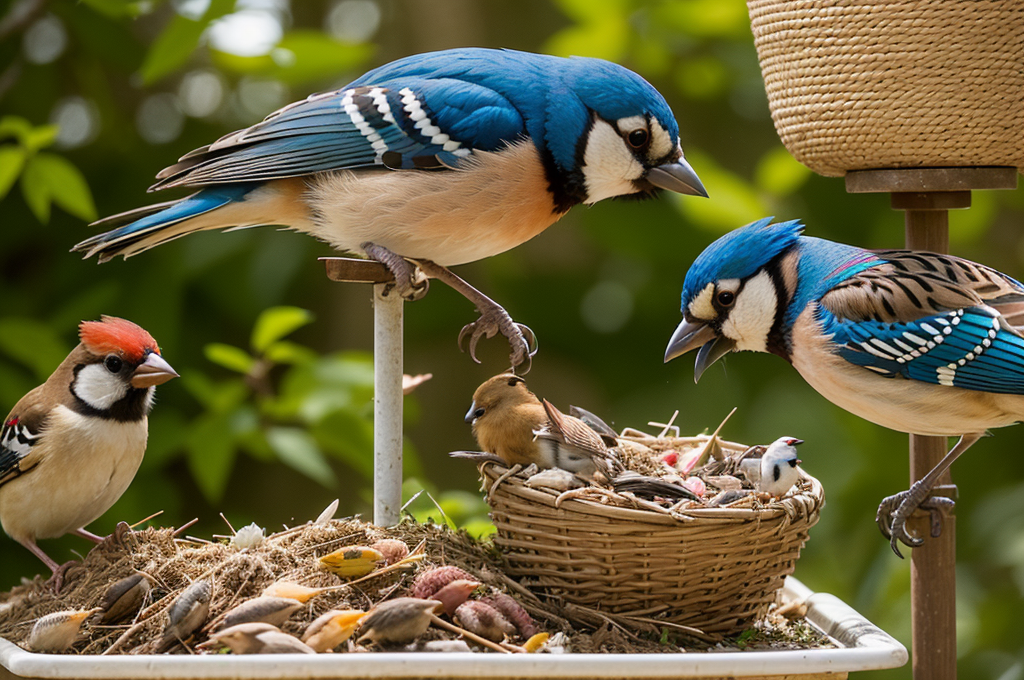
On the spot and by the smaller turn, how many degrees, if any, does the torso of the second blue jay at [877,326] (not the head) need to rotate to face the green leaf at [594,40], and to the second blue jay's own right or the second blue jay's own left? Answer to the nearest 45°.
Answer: approximately 45° to the second blue jay's own right

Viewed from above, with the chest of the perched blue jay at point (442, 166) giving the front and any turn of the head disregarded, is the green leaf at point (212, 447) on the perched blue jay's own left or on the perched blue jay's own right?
on the perched blue jay's own left

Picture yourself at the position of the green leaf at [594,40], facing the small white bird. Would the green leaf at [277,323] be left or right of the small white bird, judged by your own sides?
right

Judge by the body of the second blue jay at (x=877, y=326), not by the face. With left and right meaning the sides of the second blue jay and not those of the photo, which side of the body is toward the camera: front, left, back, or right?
left

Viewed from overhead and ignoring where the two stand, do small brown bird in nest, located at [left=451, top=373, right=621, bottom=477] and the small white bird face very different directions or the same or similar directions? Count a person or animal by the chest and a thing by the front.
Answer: very different directions

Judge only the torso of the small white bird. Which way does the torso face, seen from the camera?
to the viewer's right

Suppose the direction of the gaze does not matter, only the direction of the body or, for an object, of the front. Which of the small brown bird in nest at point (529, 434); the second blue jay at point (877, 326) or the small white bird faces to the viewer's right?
the small white bird

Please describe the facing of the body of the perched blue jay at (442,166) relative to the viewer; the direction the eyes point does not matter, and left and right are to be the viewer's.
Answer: facing to the right of the viewer

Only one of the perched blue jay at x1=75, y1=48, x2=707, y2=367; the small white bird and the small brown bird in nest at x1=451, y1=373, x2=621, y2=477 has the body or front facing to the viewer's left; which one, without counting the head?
the small brown bird in nest

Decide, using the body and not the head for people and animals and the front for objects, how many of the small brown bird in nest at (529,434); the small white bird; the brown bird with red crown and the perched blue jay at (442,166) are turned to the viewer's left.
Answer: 1

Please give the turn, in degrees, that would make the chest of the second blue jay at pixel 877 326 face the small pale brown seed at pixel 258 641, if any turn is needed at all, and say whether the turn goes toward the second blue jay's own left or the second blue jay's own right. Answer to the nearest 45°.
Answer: approximately 45° to the second blue jay's own left

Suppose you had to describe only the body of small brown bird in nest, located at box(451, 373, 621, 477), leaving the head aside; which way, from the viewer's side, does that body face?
to the viewer's left

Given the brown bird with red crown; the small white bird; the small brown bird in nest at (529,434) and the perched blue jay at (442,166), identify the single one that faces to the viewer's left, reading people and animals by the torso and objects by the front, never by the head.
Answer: the small brown bird in nest
